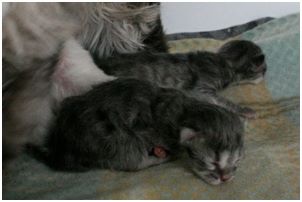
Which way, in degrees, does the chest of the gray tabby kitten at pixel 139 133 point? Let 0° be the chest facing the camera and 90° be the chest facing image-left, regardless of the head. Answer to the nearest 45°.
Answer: approximately 315°

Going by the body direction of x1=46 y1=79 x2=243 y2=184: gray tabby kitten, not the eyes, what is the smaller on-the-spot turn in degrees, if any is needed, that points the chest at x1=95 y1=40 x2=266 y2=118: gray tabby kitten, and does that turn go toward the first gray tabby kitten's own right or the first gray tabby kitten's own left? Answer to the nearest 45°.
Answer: approximately 90° to the first gray tabby kitten's own left

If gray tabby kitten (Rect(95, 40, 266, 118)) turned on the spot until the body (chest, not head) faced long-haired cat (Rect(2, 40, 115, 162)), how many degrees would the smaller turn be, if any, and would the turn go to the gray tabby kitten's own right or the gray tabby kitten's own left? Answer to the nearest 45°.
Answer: approximately 135° to the gray tabby kitten's own right

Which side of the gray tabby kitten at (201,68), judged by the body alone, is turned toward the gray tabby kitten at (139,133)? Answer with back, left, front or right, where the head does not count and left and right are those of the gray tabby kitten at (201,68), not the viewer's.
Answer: right

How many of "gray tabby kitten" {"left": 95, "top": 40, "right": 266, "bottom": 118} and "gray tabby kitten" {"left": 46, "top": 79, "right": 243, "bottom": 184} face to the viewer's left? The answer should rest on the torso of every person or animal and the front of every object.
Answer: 0

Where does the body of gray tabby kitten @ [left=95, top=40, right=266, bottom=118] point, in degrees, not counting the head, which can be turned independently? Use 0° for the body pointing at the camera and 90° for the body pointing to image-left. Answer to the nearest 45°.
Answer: approximately 270°

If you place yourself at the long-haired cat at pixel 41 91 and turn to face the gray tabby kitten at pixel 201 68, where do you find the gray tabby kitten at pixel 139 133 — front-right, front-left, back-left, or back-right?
front-right
